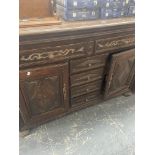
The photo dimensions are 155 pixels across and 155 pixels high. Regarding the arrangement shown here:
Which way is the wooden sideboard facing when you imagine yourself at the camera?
facing the viewer and to the right of the viewer
